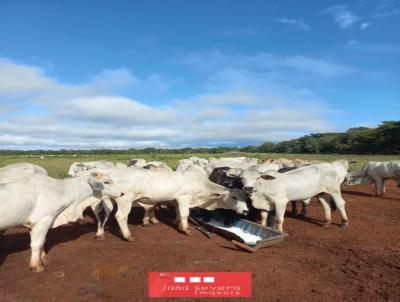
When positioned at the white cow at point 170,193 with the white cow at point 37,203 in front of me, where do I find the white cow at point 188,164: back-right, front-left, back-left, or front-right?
back-right

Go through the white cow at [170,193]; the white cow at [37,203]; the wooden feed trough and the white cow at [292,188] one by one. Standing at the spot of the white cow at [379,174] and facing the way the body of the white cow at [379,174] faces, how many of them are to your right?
0

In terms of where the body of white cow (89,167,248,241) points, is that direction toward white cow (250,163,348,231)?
yes

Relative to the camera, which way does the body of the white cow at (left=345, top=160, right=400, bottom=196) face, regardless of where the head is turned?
to the viewer's left

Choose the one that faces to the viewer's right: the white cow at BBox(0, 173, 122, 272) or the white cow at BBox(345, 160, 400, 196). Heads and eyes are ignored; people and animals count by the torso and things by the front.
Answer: the white cow at BBox(0, 173, 122, 272)

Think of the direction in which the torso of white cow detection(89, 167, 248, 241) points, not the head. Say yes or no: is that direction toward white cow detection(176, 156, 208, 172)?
no

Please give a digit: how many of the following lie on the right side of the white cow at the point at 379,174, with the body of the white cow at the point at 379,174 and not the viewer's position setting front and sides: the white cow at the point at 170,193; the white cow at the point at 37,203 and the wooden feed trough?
0

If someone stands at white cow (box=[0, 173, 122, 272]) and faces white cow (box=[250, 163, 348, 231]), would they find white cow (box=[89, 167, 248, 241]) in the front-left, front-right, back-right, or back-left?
front-left

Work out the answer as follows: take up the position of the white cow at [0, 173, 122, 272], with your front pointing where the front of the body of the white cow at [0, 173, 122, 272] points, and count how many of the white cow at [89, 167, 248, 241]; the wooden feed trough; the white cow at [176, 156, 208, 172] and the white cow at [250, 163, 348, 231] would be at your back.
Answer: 0

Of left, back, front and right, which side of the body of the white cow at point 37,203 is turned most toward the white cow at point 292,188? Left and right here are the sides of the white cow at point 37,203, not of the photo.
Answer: front

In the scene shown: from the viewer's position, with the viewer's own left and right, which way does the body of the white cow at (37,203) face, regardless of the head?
facing to the right of the viewer

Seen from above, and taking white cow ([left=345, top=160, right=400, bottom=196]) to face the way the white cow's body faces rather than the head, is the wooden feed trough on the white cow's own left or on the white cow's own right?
on the white cow's own left

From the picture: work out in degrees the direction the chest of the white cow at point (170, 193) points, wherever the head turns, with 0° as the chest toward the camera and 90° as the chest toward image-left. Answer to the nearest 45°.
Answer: approximately 270°

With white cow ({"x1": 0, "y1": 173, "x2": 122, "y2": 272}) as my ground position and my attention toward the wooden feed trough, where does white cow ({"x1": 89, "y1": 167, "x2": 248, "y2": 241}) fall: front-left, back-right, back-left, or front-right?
front-left
